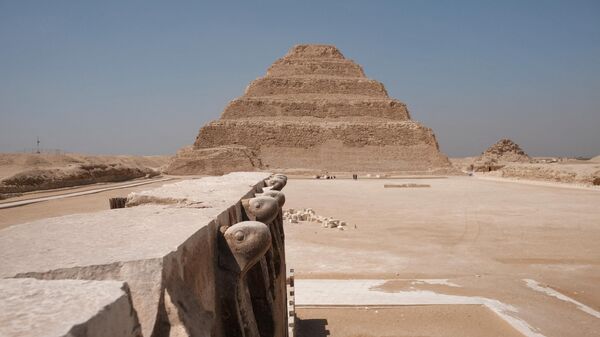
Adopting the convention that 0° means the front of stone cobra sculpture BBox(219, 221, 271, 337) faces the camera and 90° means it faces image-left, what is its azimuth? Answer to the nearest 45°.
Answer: approximately 270°
